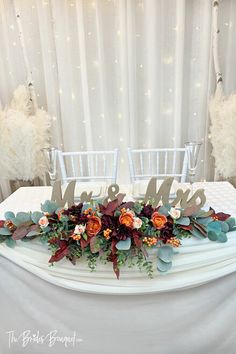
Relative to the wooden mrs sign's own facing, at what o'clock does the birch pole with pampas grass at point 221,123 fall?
The birch pole with pampas grass is roughly at 7 o'clock from the wooden mrs sign.

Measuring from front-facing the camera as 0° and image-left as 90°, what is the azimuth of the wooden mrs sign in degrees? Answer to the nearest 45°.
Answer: approximately 0°

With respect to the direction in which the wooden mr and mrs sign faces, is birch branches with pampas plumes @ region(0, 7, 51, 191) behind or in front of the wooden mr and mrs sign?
behind
